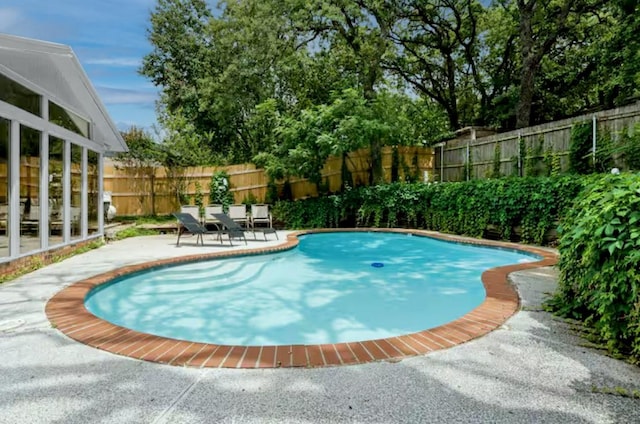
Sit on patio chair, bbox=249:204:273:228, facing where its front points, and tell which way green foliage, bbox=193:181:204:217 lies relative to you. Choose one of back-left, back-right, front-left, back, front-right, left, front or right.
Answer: back-right

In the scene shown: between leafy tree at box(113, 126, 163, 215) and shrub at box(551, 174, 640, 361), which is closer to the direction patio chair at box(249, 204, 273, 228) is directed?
the shrub

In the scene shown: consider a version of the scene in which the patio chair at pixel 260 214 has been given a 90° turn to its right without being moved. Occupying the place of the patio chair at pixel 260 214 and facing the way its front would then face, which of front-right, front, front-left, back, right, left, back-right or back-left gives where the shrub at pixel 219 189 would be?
front-right

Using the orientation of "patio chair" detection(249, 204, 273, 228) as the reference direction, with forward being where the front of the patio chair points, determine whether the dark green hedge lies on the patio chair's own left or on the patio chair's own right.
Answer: on the patio chair's own left

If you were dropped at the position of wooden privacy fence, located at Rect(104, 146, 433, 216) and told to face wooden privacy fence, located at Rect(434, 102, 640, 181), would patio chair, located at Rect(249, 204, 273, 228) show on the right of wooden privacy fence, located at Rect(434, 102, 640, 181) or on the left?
right

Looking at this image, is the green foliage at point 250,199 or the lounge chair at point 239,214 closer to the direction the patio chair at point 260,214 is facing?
the lounge chair

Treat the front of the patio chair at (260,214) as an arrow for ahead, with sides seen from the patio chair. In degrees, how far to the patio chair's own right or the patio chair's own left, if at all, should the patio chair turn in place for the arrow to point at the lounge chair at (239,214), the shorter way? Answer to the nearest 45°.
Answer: approximately 90° to the patio chair's own right

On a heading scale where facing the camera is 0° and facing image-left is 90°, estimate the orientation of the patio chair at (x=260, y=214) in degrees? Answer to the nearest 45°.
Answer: approximately 0°
